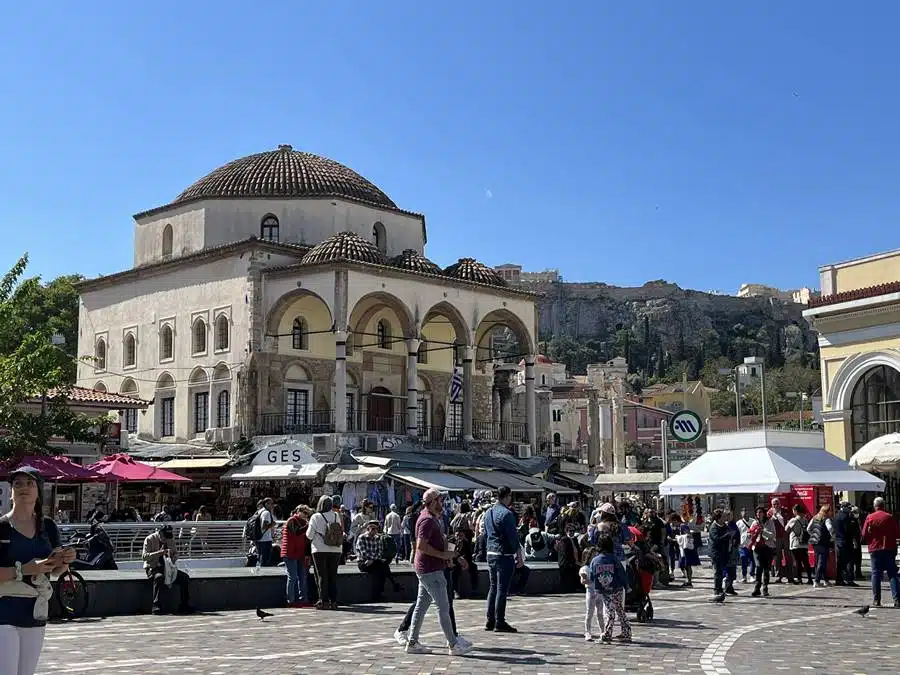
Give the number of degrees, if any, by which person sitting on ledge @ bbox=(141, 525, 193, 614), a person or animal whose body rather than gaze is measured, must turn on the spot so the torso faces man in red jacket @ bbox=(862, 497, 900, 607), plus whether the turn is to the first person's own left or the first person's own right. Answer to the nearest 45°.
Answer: approximately 45° to the first person's own left

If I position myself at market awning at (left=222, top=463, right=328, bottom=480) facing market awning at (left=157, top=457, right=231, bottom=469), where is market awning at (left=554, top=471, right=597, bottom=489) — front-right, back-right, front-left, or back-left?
back-right

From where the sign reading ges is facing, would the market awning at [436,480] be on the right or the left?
on its left

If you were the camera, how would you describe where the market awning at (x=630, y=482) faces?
facing the viewer

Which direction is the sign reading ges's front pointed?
toward the camera

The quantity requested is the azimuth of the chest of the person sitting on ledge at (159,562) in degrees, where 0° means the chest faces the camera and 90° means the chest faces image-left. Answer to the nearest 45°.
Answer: approximately 315°

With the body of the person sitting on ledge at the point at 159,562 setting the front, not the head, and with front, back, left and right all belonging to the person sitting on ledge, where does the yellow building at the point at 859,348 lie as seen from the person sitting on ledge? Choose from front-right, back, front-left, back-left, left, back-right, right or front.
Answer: left

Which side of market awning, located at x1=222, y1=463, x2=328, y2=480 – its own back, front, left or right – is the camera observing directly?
front
